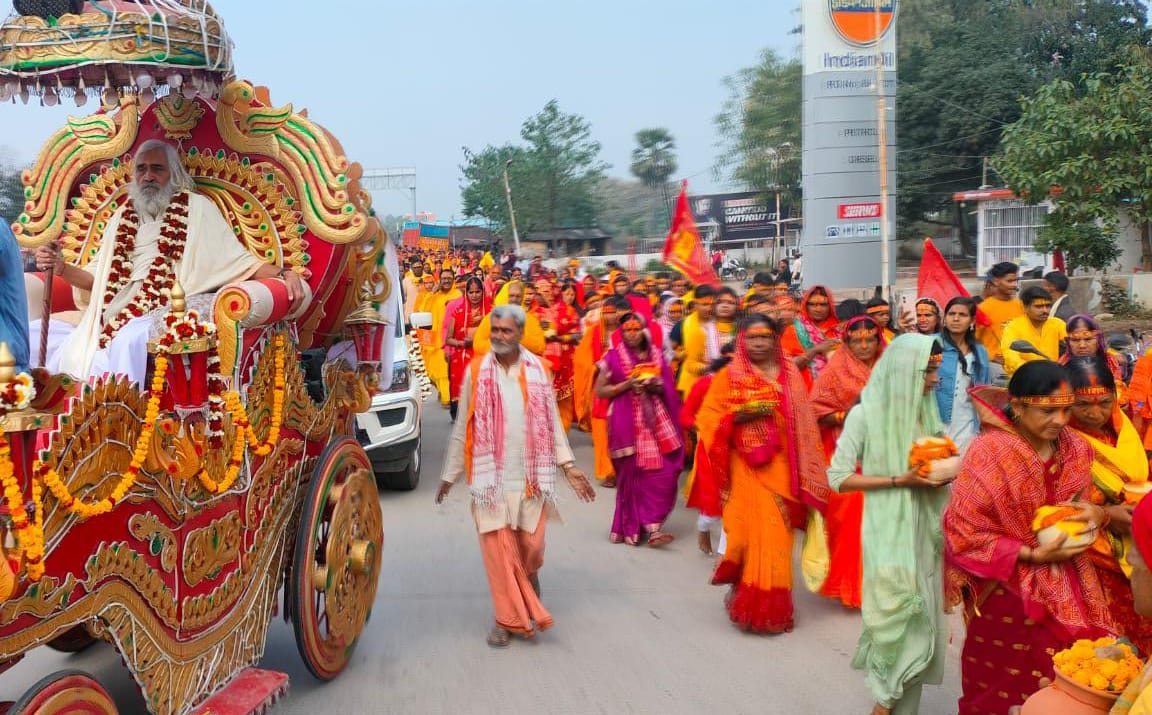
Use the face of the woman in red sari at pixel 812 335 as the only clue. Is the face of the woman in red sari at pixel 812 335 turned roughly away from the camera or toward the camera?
toward the camera

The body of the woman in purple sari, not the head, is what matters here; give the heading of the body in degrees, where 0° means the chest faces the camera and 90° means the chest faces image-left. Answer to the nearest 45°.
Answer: approximately 0°

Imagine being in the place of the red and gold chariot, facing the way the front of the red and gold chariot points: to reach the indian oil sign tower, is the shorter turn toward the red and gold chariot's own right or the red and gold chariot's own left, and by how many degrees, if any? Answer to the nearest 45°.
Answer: approximately 180°

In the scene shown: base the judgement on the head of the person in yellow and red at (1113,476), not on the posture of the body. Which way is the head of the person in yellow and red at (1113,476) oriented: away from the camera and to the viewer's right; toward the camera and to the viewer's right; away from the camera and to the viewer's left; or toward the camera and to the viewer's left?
toward the camera and to the viewer's left

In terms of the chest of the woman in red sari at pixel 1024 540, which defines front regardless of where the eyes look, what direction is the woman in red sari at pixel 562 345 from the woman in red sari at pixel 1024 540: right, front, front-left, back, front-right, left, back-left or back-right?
back

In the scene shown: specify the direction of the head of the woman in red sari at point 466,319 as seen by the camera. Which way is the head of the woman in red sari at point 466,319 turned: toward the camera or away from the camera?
toward the camera

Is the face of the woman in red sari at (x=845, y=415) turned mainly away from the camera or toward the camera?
toward the camera

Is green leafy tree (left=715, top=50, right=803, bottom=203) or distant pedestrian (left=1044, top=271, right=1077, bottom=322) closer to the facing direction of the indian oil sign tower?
the distant pedestrian

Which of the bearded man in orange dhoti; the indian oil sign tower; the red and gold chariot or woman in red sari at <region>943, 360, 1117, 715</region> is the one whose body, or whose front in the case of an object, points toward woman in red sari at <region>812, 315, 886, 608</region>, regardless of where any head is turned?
the indian oil sign tower

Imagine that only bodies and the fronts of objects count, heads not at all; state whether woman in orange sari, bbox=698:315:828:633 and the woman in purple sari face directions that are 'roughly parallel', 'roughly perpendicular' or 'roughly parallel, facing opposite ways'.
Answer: roughly parallel

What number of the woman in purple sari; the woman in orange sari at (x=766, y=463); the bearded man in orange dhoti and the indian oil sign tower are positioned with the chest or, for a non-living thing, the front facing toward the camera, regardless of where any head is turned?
4

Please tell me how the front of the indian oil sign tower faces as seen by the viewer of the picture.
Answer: facing the viewer

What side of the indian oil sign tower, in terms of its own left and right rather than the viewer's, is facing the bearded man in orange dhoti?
front

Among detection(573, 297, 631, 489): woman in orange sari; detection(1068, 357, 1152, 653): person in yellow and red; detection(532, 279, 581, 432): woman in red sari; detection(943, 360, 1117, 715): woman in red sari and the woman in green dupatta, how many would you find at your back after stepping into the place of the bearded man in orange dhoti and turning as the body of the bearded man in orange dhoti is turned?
2

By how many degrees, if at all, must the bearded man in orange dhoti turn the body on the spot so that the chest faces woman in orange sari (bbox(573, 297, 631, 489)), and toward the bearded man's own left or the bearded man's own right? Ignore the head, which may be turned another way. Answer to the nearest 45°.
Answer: approximately 180°

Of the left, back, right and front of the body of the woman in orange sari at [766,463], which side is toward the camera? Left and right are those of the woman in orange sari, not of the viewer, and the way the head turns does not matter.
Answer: front

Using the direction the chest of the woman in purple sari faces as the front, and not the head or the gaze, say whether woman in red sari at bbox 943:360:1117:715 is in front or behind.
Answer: in front
